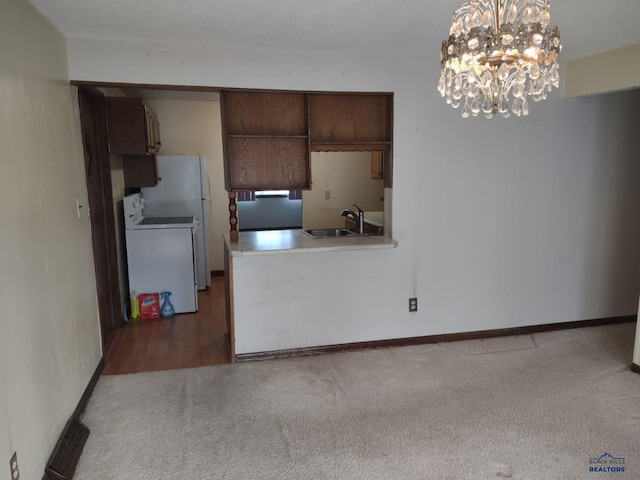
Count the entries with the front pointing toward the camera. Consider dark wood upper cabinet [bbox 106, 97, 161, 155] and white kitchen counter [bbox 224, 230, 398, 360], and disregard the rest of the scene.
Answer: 0

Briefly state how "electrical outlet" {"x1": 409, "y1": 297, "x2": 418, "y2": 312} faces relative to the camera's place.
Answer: facing the viewer

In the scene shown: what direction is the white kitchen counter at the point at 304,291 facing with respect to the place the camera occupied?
facing away from the viewer

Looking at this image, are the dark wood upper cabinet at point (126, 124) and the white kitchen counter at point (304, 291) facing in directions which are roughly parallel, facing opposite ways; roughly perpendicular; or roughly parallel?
roughly perpendicular

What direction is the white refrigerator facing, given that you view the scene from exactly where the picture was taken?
facing to the right of the viewer

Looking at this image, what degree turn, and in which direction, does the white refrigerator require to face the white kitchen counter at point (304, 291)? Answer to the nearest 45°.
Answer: approximately 90° to its right

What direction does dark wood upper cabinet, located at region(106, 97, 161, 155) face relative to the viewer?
to the viewer's right

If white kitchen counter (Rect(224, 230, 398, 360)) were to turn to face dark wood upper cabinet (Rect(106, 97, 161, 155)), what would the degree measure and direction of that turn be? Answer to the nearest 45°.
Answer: approximately 45° to its left

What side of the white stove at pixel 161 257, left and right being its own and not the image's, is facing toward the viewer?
right

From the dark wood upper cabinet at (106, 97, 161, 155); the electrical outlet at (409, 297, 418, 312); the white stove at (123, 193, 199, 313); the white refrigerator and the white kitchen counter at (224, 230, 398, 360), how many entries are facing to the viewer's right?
3

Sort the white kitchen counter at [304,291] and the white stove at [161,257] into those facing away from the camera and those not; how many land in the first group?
1

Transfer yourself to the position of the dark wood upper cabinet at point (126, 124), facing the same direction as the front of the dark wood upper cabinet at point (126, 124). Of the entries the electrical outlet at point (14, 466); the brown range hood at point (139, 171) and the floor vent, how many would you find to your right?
2
